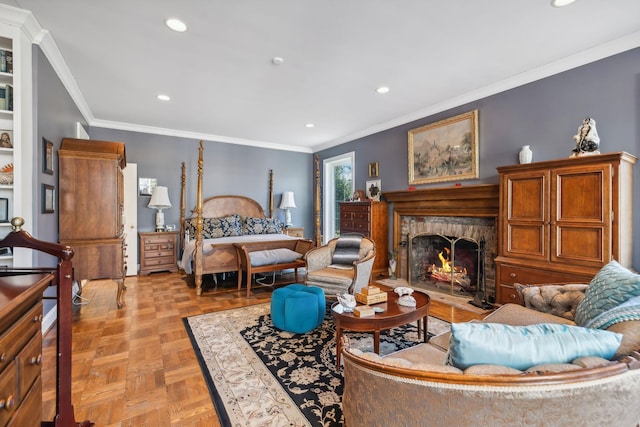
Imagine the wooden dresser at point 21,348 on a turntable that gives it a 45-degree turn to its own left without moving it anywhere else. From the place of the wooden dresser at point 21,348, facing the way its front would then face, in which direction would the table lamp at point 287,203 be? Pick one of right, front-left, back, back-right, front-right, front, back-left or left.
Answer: front

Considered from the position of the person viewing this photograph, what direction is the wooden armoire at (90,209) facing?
facing to the right of the viewer

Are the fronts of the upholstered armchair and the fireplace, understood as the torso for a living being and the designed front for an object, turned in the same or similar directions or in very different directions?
same or similar directions

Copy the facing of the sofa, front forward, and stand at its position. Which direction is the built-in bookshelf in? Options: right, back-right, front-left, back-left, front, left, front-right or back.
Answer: front-left

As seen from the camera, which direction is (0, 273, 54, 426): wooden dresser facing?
to the viewer's right

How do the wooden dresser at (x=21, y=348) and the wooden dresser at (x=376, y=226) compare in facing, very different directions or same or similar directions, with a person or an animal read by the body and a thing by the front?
very different directions

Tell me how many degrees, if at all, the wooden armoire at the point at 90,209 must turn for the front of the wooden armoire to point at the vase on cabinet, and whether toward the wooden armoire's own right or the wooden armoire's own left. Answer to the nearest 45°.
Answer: approximately 45° to the wooden armoire's own right

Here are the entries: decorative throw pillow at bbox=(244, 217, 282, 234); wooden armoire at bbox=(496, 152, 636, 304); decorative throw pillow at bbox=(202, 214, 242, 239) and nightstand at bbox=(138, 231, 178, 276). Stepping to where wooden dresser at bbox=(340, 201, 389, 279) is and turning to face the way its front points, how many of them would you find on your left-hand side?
1

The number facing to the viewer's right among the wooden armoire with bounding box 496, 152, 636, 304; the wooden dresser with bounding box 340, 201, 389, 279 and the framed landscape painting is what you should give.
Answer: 0

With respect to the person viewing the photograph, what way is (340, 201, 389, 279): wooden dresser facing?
facing the viewer and to the left of the viewer

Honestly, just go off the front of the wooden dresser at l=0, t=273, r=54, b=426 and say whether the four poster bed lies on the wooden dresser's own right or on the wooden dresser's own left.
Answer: on the wooden dresser's own left

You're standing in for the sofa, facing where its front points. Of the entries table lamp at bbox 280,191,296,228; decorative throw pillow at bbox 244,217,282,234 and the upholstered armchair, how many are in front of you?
3

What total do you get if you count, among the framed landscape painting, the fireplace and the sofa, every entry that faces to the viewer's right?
0

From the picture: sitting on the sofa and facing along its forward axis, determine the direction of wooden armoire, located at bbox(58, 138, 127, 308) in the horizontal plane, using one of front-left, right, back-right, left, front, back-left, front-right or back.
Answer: front-left

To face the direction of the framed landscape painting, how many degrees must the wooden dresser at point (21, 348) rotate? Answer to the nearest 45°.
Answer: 0° — it already faces it

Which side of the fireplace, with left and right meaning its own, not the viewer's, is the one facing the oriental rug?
front
